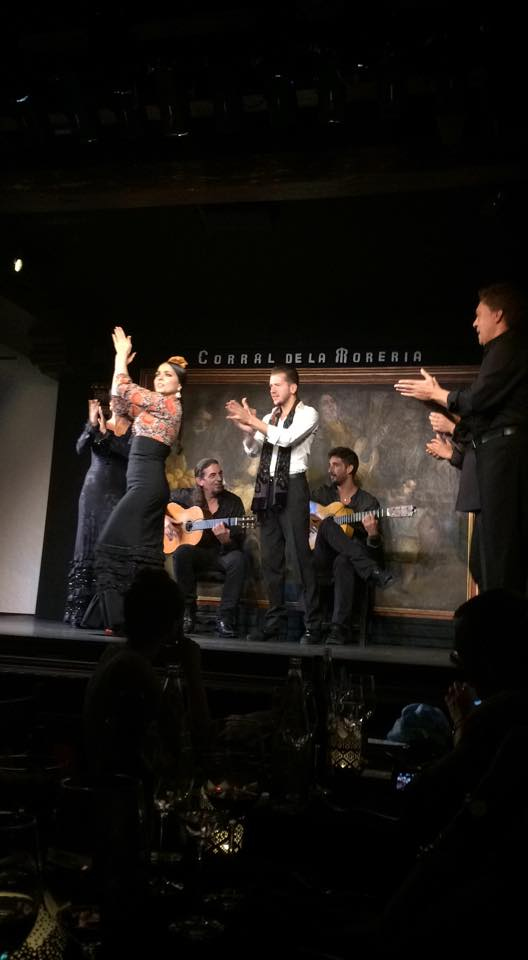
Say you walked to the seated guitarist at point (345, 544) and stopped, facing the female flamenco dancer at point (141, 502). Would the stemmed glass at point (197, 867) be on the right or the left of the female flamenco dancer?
left

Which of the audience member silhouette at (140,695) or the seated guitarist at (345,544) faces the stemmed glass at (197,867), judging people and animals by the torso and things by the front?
the seated guitarist

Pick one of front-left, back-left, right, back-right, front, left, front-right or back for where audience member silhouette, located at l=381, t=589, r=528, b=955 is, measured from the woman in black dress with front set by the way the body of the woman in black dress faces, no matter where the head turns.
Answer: front-left

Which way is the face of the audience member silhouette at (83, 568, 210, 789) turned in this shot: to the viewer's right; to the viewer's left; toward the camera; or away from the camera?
away from the camera

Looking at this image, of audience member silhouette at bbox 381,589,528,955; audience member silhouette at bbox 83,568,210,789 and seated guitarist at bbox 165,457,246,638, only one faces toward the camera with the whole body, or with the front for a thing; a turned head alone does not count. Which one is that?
the seated guitarist

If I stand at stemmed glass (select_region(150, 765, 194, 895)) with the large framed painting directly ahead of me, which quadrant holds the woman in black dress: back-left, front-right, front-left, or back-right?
front-left

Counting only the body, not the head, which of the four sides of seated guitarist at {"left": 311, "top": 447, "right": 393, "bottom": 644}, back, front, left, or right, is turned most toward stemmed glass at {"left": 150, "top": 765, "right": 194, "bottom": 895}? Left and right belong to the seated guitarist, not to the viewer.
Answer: front

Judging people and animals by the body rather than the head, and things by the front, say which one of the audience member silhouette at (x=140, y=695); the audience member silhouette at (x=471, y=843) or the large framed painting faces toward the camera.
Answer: the large framed painting

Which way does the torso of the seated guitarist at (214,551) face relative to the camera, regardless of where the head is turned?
toward the camera

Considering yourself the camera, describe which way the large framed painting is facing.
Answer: facing the viewer

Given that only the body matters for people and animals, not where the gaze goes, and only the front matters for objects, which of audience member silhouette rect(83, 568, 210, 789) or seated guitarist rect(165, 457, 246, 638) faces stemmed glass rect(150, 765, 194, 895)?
the seated guitarist

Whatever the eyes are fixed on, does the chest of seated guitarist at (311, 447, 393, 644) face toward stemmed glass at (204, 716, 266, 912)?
yes

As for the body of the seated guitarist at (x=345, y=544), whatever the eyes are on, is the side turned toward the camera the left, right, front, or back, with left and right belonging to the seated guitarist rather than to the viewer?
front

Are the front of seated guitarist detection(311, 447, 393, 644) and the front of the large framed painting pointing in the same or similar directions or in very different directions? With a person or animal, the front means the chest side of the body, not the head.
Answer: same or similar directions

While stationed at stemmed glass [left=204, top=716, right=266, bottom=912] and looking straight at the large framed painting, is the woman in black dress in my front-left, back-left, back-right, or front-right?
front-left
